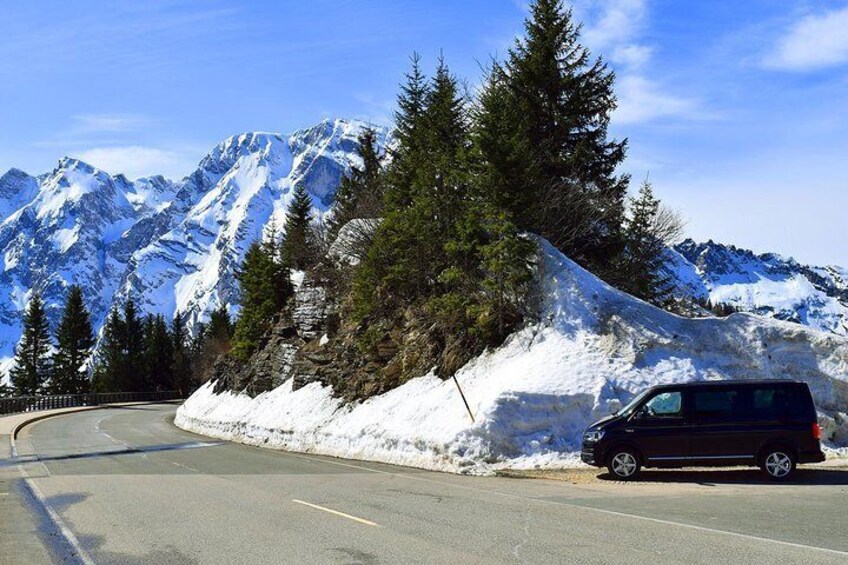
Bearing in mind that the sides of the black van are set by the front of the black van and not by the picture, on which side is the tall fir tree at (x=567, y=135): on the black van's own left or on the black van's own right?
on the black van's own right

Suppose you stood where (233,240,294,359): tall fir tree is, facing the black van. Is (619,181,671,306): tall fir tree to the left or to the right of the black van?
left

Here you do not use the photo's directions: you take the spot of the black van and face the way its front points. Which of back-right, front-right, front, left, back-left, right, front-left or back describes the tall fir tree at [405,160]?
front-right

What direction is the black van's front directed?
to the viewer's left

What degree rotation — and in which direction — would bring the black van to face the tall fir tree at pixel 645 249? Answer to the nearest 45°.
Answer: approximately 90° to its right

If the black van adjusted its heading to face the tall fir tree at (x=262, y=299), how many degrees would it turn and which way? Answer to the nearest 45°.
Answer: approximately 45° to its right

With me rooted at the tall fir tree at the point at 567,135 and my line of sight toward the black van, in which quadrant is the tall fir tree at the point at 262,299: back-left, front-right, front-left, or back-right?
back-right

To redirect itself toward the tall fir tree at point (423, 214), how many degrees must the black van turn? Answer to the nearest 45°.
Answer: approximately 45° to its right
